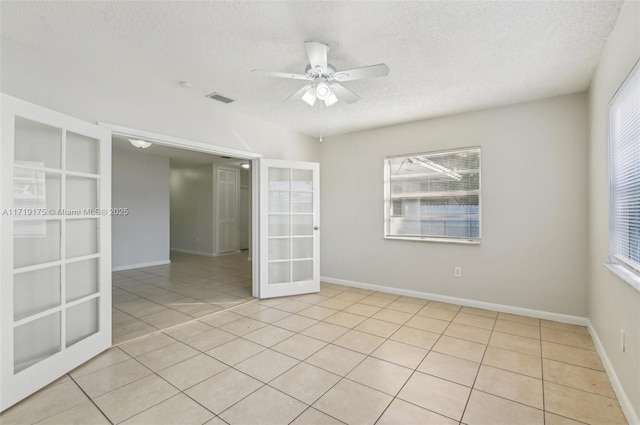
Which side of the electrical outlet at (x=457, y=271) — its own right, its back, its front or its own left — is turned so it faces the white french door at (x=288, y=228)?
right

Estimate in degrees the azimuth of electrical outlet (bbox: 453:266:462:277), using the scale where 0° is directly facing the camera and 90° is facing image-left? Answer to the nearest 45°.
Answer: approximately 0°

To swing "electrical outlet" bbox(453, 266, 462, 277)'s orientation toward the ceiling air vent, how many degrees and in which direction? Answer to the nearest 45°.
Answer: approximately 45° to its right

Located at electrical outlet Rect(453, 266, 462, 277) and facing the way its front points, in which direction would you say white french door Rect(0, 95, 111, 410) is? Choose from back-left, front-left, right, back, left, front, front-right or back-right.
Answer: front-right

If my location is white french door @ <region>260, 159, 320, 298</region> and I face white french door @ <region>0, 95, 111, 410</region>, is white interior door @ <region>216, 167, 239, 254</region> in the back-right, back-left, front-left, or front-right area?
back-right

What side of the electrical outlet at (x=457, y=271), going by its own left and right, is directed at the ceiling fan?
front
